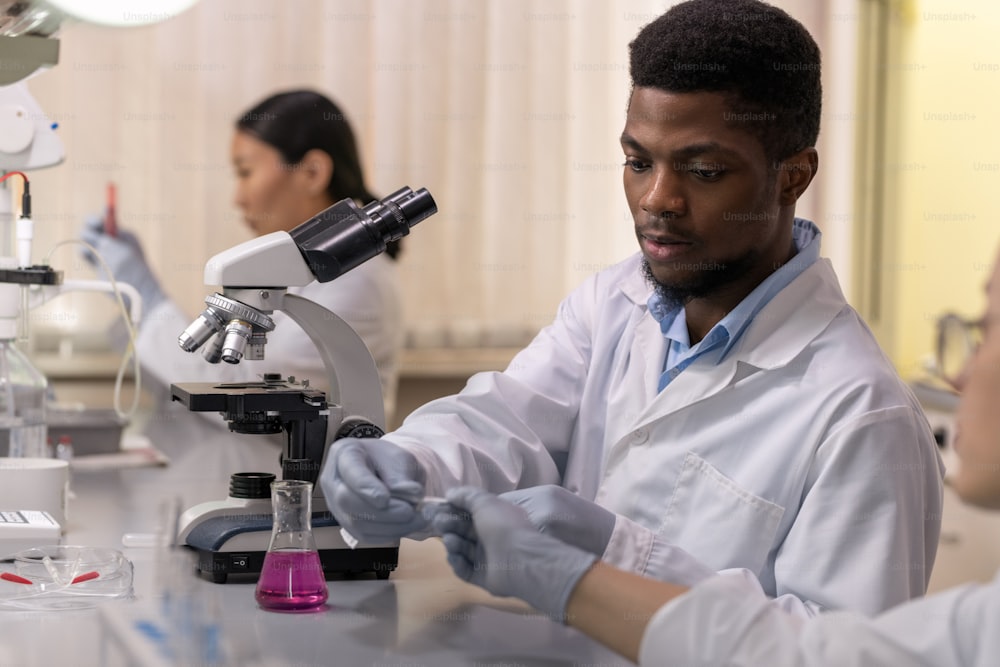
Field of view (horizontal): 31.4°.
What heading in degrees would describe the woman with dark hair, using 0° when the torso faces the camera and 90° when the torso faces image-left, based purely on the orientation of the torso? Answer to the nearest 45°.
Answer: approximately 90°

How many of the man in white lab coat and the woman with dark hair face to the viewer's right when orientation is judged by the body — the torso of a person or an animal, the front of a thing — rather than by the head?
0

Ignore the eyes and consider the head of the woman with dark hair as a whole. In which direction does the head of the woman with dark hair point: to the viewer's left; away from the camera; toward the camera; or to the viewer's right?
to the viewer's left

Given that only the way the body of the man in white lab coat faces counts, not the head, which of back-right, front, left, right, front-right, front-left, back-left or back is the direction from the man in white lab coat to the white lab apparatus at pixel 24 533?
front-right

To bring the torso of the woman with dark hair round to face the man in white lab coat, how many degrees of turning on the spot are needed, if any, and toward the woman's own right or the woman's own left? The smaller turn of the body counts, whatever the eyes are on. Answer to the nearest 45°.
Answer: approximately 90° to the woman's own left

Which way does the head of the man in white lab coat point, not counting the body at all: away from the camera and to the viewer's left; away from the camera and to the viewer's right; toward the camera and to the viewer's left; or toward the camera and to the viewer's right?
toward the camera and to the viewer's left

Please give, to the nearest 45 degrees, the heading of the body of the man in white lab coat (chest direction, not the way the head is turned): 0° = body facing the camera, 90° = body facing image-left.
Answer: approximately 45°

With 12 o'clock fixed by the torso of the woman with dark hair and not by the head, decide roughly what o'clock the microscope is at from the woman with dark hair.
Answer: The microscope is roughly at 9 o'clock from the woman with dark hair.

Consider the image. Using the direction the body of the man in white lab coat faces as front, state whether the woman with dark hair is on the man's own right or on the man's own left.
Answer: on the man's own right

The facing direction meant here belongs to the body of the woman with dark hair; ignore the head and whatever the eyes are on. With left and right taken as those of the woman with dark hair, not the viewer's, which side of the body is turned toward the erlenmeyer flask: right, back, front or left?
left

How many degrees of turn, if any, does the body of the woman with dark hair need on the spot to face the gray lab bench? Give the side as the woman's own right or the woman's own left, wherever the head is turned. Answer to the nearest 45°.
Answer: approximately 90° to the woman's own left
